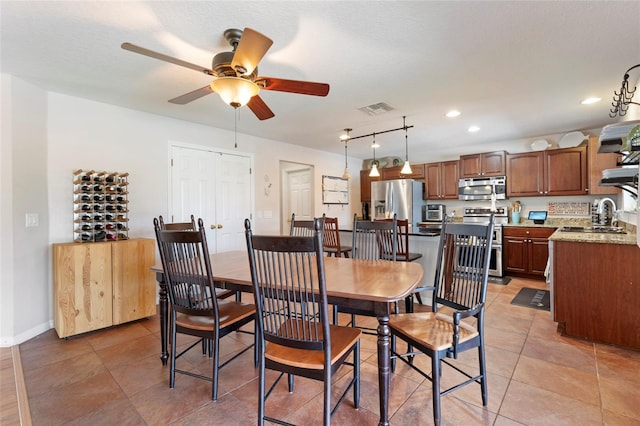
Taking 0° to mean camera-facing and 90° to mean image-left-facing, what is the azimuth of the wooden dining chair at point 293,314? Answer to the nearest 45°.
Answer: approximately 225°

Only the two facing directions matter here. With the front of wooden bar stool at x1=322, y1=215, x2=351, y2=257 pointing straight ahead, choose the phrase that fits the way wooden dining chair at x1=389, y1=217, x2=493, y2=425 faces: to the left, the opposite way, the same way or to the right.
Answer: the opposite way

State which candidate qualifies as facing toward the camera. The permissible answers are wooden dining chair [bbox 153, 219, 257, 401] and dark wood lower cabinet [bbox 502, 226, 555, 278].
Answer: the dark wood lower cabinet

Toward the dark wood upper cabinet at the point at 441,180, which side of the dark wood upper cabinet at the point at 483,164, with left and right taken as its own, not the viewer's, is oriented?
right

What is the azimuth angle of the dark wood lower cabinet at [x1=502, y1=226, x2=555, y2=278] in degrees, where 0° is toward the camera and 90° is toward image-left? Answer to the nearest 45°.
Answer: approximately 0°

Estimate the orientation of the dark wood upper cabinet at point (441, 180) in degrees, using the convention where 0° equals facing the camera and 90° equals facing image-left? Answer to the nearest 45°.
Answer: approximately 0°

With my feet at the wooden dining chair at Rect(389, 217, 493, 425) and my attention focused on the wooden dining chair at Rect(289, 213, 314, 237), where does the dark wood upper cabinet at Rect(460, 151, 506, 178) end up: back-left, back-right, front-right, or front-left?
front-right

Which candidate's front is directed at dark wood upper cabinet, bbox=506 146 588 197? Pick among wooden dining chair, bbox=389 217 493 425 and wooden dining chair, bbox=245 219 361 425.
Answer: wooden dining chair, bbox=245 219 361 425

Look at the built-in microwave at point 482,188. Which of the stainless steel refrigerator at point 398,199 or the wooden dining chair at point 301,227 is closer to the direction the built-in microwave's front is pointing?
the wooden dining chair

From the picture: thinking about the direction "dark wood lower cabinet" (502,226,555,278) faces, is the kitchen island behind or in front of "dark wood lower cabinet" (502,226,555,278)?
in front

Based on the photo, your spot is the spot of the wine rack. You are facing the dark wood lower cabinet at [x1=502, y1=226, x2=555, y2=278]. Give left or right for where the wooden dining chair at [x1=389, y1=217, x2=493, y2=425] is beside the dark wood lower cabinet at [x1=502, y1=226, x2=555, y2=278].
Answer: right

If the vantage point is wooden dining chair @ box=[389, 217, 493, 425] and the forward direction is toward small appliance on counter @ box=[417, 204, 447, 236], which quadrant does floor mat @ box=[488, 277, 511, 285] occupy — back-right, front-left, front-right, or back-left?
front-right

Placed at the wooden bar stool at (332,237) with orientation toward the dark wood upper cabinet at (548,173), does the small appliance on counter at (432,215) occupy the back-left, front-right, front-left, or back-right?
front-left

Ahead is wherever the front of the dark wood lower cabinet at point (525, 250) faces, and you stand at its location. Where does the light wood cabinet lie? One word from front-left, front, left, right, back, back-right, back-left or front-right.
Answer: front-right
